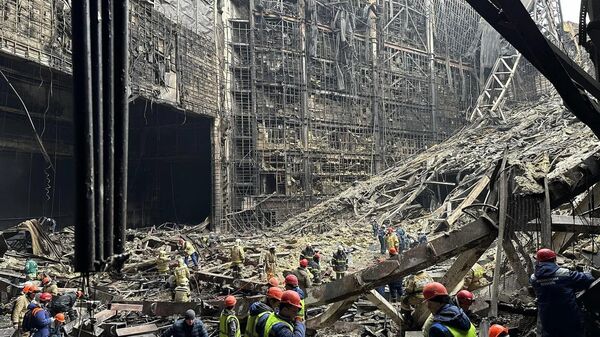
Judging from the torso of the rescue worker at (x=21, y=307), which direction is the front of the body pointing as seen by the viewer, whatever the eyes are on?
to the viewer's right

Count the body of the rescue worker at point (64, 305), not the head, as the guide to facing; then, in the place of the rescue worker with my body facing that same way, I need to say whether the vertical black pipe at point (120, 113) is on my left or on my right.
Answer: on my right
